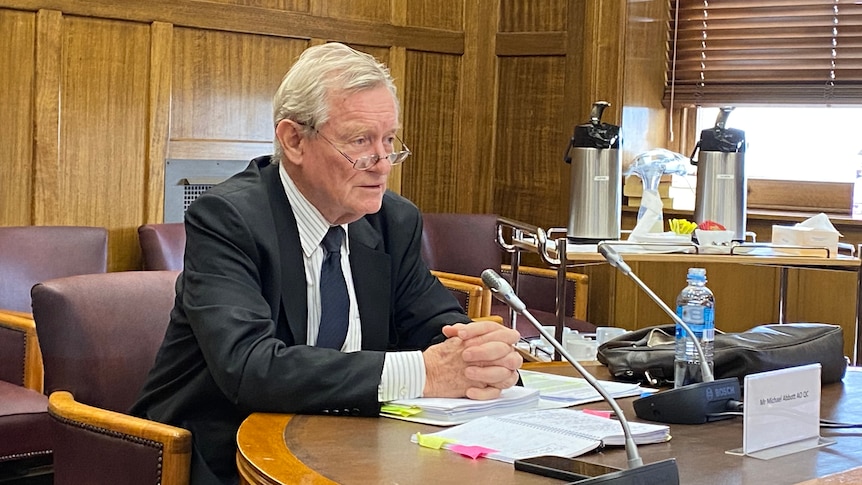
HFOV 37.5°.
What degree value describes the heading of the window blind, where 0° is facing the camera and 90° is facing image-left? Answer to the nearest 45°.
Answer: approximately 0°

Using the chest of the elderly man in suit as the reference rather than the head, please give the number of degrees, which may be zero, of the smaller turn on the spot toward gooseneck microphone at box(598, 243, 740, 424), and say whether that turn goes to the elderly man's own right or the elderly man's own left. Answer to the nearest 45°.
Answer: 0° — they already face it

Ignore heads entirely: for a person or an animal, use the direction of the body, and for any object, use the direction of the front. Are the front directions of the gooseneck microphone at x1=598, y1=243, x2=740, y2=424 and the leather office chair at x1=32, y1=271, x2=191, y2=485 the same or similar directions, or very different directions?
very different directions

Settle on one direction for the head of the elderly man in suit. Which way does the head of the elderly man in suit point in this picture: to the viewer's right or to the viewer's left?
to the viewer's right

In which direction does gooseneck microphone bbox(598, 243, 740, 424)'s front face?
to the viewer's left
